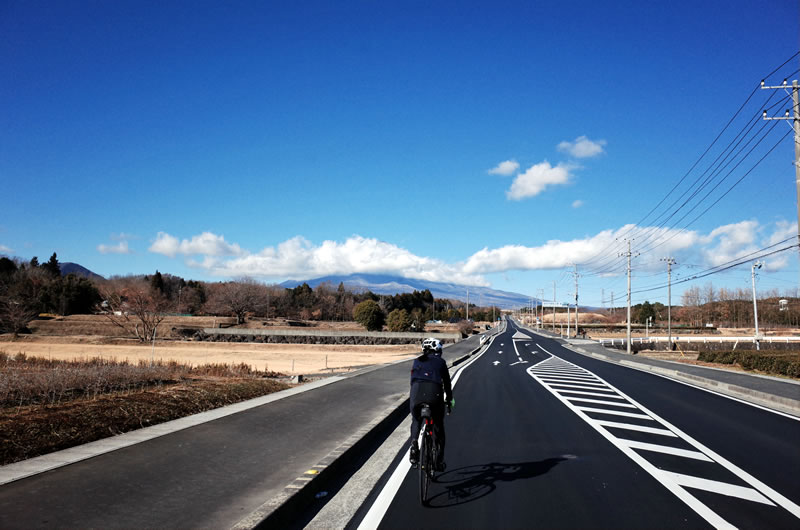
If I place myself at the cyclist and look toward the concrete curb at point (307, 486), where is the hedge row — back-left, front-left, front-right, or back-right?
back-right

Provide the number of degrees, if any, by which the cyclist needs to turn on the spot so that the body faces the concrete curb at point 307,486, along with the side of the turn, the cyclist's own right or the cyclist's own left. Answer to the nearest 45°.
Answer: approximately 90° to the cyclist's own left

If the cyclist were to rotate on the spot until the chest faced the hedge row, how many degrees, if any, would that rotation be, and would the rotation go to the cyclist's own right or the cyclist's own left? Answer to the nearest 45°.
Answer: approximately 45° to the cyclist's own right

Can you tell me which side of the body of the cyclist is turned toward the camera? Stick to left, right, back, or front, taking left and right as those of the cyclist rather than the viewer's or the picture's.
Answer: back

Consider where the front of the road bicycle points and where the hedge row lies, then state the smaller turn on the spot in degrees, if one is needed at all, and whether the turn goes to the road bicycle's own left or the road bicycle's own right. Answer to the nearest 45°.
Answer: approximately 45° to the road bicycle's own right

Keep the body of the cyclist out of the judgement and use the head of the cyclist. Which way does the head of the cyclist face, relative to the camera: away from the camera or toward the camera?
away from the camera

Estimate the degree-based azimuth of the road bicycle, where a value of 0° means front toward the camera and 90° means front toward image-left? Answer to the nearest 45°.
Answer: approximately 180°

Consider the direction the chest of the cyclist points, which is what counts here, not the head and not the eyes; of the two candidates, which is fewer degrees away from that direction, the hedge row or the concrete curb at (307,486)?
the hedge row
